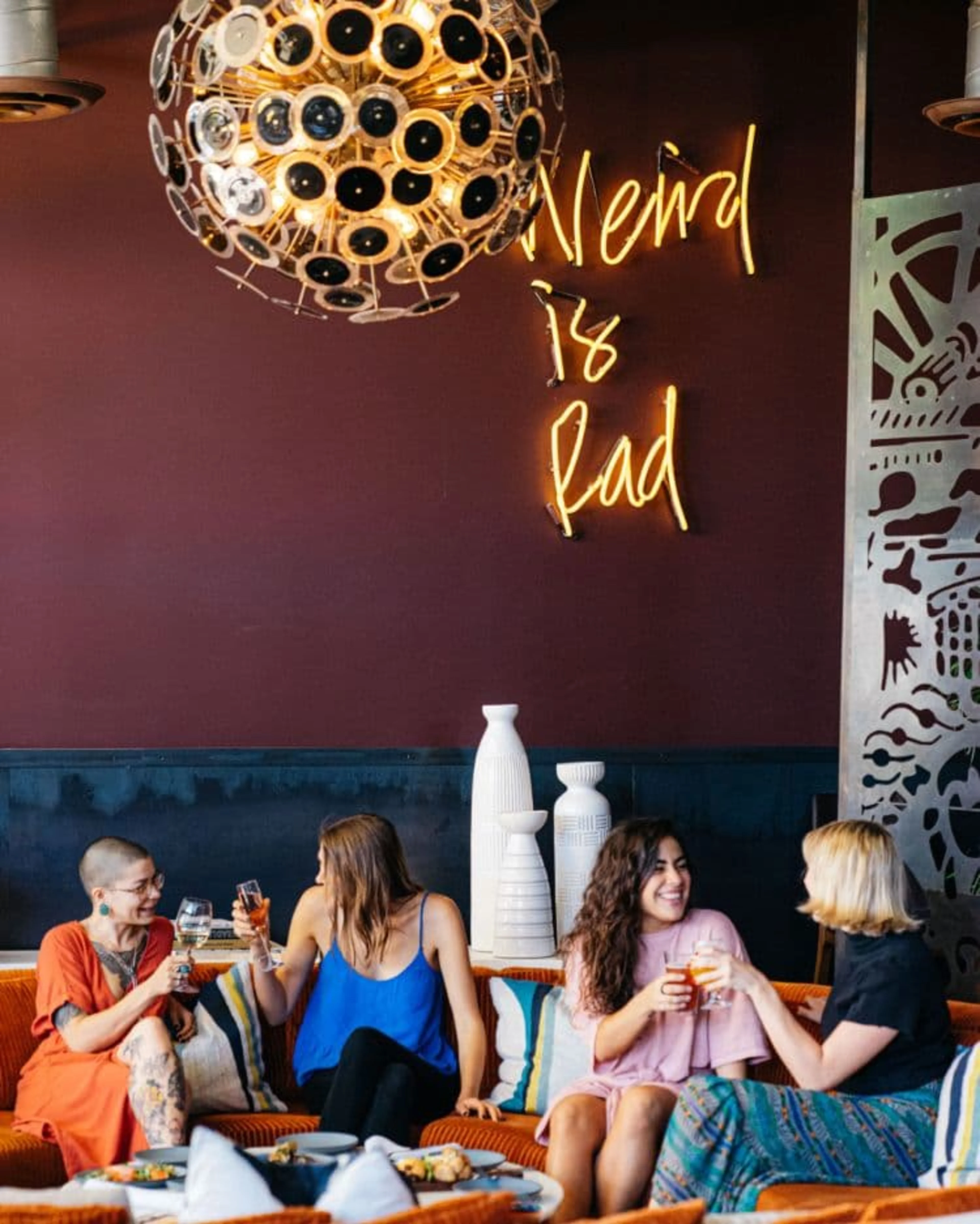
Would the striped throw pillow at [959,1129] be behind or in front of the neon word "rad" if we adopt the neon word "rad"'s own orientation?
in front

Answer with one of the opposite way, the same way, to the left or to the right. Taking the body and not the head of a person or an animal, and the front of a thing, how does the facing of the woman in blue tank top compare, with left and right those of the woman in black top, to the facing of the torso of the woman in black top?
to the left

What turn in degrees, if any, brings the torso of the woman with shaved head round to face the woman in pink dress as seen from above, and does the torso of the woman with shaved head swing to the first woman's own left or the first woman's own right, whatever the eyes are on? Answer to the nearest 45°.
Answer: approximately 45° to the first woman's own left

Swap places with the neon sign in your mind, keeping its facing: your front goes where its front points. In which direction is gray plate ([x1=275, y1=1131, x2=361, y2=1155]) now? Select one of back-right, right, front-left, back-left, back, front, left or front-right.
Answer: front

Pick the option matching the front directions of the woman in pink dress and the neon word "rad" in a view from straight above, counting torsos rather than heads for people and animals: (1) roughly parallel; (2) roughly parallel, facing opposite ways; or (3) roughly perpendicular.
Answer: roughly parallel

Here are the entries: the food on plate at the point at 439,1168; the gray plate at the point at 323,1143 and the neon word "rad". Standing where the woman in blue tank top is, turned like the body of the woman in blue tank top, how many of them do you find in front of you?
2

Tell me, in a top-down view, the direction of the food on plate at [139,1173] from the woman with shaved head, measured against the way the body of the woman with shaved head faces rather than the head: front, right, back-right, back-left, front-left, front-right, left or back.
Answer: front-right

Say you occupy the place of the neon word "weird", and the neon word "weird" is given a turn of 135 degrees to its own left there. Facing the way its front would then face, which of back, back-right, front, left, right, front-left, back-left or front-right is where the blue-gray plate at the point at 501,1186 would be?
back-right

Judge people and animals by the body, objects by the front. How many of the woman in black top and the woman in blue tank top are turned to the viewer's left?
1

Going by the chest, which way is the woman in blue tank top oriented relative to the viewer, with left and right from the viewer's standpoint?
facing the viewer

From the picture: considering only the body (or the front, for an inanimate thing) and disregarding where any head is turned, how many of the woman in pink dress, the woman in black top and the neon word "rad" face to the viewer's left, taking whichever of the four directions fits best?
1

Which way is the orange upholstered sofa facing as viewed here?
toward the camera

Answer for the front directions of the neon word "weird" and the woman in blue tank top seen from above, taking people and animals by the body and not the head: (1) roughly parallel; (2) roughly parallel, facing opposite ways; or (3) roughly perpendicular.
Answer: roughly parallel

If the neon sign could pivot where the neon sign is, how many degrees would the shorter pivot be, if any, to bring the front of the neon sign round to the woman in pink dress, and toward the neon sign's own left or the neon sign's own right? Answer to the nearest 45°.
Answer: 0° — it already faces them

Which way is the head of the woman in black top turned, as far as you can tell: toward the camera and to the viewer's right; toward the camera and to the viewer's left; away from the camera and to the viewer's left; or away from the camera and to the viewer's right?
away from the camera and to the viewer's left
